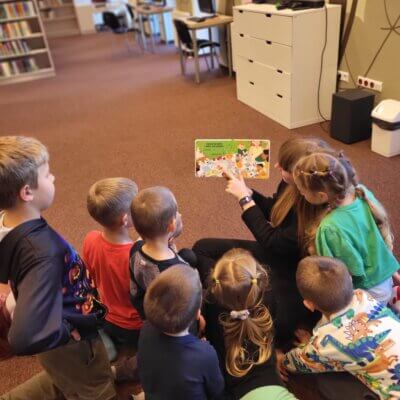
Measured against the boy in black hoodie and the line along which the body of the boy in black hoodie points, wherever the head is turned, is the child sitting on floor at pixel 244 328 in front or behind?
in front

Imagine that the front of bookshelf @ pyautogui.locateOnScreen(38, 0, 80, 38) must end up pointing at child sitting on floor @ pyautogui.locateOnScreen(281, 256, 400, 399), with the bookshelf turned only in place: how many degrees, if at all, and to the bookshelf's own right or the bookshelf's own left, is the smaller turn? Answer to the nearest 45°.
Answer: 0° — it already faces them

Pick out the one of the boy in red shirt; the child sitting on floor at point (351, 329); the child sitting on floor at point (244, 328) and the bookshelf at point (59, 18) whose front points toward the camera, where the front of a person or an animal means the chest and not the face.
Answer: the bookshelf

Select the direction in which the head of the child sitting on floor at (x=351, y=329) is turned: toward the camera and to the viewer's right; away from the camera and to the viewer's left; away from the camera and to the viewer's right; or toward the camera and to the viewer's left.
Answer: away from the camera and to the viewer's left

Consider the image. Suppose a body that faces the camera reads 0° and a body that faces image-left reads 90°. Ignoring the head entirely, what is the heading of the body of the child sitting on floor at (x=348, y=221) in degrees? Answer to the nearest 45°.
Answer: approximately 135°

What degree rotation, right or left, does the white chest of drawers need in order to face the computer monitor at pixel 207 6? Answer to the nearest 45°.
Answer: approximately 90° to its right

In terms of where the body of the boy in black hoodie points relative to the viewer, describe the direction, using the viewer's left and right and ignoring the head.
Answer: facing to the right of the viewer

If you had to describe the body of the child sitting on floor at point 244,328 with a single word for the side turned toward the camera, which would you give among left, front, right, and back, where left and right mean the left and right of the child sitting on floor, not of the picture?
back

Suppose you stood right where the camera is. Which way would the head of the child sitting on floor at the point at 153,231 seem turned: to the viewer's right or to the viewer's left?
to the viewer's right

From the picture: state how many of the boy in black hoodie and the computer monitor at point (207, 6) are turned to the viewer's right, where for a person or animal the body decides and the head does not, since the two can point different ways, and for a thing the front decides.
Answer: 1

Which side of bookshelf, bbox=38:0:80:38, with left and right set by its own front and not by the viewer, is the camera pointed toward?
front

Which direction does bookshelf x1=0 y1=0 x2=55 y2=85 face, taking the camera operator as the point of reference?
facing the viewer

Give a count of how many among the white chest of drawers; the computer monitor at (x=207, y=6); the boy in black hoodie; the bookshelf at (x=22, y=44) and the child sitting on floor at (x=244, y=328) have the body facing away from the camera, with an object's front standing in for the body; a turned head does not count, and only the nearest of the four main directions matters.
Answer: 1

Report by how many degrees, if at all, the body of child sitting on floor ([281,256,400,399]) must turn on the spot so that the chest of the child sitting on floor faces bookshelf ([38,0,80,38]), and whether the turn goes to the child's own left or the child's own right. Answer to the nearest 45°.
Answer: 0° — they already face it

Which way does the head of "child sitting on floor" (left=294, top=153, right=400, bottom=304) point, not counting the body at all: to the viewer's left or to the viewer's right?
to the viewer's left

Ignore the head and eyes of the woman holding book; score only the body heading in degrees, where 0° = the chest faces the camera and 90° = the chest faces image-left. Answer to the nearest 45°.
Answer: approximately 90°
